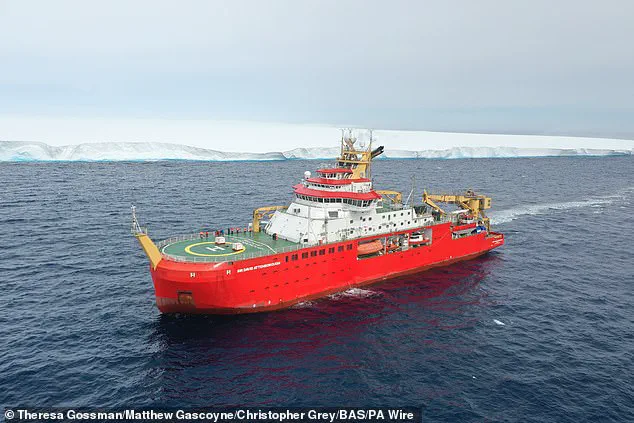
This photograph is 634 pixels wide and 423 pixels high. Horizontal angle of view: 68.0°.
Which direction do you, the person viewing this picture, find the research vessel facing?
facing the viewer and to the left of the viewer
